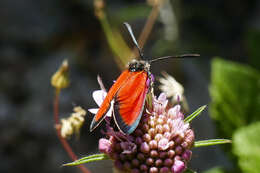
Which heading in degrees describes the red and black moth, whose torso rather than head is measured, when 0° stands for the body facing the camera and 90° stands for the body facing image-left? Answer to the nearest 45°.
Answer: approximately 225°

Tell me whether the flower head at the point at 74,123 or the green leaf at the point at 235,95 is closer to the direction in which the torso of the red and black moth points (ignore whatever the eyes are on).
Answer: the green leaf

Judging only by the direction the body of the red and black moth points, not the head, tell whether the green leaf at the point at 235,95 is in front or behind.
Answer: in front

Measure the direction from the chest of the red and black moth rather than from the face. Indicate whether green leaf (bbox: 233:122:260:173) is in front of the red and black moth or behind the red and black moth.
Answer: in front
